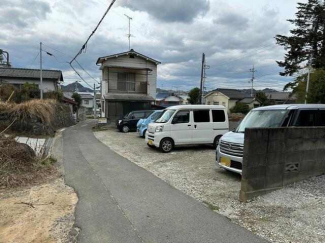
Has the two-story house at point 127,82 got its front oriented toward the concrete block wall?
yes

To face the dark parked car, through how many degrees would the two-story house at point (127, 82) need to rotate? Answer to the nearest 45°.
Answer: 0° — it already faces it

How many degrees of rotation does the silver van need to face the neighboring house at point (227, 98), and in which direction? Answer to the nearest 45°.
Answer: approximately 135° to its right

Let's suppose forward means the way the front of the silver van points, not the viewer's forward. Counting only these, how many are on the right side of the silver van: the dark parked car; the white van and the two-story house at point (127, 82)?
3

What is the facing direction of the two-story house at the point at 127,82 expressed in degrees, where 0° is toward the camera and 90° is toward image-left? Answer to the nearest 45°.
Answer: approximately 0°

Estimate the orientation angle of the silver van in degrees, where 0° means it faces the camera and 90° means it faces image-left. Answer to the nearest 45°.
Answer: approximately 45°

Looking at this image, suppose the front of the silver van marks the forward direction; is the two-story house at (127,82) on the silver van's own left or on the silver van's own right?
on the silver van's own right

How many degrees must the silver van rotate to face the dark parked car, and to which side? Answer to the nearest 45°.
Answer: approximately 90° to its right

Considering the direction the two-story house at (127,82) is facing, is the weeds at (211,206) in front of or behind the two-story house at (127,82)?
in front

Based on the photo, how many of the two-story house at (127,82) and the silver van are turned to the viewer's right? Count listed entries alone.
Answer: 0

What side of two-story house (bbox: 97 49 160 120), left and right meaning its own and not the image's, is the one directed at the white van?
front
